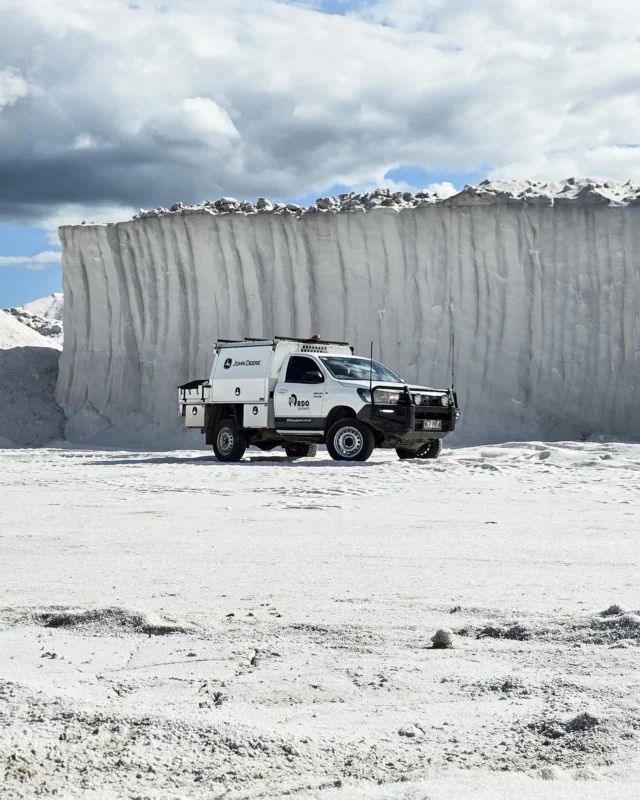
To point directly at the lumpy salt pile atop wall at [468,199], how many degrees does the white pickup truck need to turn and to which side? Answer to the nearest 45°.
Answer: approximately 90° to its left

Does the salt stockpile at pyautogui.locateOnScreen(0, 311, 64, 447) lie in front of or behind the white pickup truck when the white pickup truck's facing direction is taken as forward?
behind

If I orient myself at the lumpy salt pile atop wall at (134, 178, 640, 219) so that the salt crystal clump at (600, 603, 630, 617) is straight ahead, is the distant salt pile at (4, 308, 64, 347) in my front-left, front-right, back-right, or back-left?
back-right

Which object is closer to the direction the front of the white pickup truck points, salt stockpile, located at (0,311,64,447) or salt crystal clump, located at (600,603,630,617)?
the salt crystal clump

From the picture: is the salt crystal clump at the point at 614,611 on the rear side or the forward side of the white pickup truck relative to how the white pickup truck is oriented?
on the forward side

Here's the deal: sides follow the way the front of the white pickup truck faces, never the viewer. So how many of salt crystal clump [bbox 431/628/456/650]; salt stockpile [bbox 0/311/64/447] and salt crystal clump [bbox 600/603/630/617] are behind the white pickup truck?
1

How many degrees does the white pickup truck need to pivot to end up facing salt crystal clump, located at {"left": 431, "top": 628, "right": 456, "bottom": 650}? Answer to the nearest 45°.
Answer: approximately 45° to its right

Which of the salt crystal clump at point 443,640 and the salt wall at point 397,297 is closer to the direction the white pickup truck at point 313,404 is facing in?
the salt crystal clump

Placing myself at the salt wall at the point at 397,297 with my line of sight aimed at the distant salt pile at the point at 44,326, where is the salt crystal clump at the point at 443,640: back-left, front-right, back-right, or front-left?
back-left

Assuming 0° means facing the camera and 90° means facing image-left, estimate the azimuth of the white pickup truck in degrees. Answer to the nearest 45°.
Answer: approximately 315°

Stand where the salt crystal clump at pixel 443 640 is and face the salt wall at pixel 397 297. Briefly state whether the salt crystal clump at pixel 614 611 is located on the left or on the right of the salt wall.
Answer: right

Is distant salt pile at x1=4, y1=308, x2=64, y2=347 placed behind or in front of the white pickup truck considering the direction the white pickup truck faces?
behind
